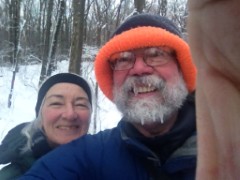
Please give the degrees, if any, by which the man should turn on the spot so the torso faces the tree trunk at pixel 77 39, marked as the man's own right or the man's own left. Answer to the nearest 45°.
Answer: approximately 180°

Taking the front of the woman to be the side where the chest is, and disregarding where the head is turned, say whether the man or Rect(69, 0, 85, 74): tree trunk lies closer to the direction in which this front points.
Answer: the man

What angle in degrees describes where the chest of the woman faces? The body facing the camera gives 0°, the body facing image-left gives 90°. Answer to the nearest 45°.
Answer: approximately 315°

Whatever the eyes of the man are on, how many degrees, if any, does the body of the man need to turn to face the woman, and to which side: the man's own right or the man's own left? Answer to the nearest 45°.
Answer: approximately 135° to the man's own right

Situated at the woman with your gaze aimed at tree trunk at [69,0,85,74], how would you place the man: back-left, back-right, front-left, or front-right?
back-right

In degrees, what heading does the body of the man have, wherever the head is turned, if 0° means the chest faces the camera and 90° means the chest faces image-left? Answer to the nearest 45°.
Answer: approximately 0°

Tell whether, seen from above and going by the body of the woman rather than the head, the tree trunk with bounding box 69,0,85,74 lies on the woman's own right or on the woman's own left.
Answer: on the woman's own left
